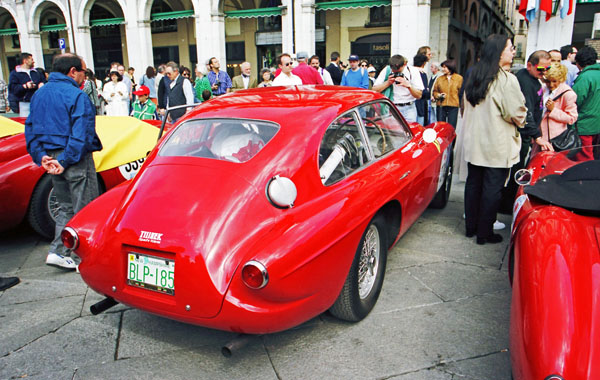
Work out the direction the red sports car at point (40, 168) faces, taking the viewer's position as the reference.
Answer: facing away from the viewer and to the right of the viewer

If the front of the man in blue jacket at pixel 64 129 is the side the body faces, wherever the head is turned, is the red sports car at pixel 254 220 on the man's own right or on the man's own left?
on the man's own right

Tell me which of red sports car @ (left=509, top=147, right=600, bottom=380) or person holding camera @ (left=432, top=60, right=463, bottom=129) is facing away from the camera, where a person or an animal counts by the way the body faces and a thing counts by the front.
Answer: the red sports car

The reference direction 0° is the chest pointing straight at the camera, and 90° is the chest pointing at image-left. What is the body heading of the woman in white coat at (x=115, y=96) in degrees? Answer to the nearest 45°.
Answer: approximately 0°

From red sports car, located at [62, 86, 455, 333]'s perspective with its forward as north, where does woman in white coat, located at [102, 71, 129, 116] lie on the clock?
The woman in white coat is roughly at 10 o'clock from the red sports car.

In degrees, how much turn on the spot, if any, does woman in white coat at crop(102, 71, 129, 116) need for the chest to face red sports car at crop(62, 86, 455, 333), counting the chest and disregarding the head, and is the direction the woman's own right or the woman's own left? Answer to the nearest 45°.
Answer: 0° — they already face it

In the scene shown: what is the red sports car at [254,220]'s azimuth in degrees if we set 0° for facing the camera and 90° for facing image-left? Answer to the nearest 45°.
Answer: approximately 225°

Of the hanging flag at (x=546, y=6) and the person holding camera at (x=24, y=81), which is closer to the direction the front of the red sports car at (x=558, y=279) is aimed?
the hanging flag

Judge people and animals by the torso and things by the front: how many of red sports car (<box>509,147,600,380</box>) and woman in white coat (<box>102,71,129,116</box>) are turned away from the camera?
1

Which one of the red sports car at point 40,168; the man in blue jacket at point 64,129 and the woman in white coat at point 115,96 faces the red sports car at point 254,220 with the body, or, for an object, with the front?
the woman in white coat
